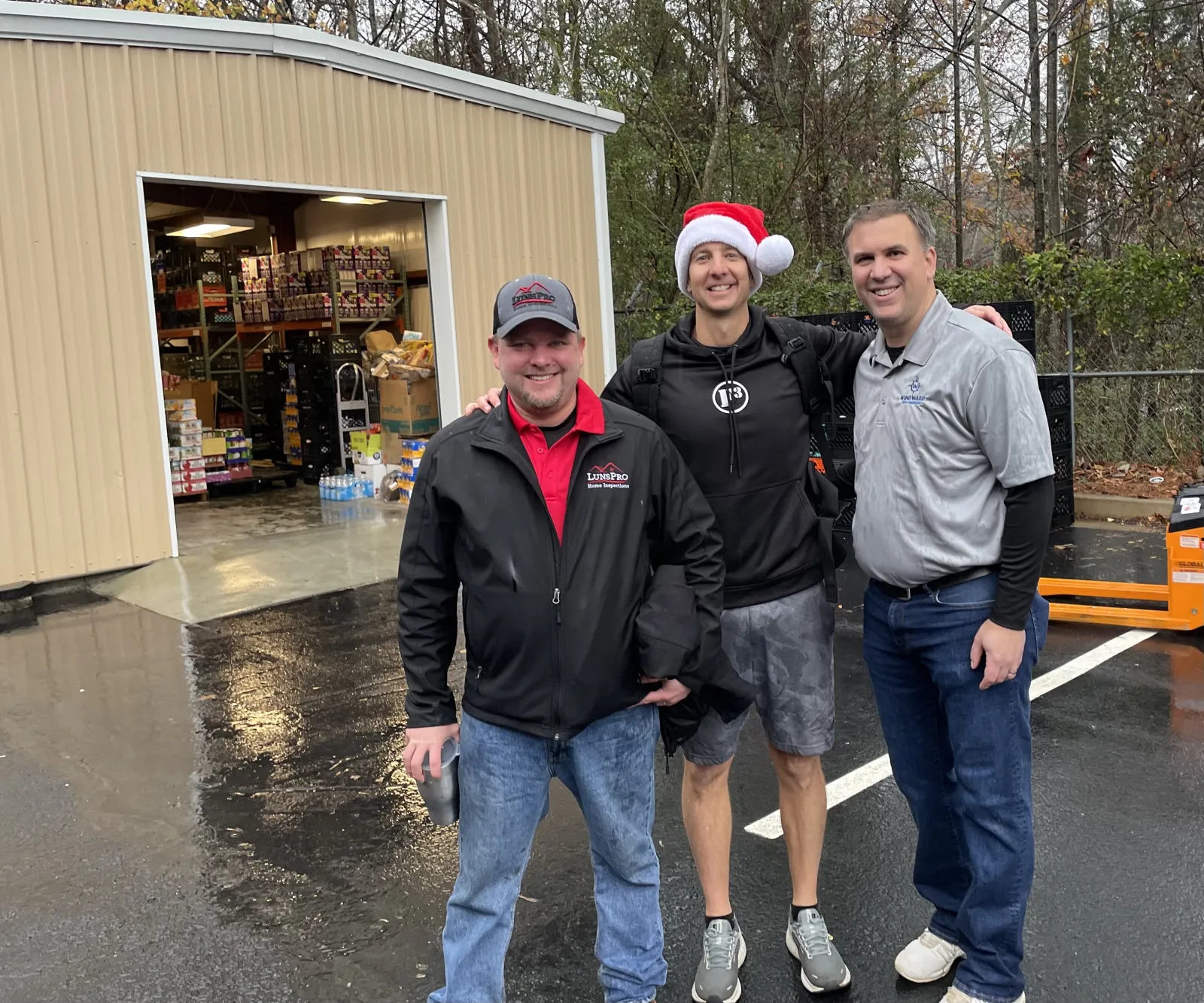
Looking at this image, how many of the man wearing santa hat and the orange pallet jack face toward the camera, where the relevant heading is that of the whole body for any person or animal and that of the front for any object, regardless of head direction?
1

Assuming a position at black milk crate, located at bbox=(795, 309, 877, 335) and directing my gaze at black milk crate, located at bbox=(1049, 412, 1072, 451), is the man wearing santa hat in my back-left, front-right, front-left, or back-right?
back-right

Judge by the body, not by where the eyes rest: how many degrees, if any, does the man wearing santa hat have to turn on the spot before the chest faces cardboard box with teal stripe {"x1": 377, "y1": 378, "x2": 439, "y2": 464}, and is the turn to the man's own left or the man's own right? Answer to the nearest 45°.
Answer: approximately 180°

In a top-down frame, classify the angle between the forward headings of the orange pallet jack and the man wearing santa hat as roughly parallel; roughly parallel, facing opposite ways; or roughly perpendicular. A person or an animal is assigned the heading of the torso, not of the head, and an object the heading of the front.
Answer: roughly perpendicular

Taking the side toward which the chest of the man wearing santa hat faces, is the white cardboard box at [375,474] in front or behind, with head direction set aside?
behind

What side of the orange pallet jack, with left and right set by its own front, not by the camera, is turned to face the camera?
left

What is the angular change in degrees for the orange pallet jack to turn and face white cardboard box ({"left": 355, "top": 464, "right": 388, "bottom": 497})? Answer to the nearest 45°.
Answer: approximately 45° to its right

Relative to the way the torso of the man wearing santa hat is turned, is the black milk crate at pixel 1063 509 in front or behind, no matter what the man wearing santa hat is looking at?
behind

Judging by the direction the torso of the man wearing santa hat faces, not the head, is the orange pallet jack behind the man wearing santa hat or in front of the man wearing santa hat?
behind

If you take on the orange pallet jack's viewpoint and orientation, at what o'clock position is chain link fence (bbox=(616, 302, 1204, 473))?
The chain link fence is roughly at 3 o'clock from the orange pallet jack.

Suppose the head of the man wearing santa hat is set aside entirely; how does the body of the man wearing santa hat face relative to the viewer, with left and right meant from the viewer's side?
facing the viewer

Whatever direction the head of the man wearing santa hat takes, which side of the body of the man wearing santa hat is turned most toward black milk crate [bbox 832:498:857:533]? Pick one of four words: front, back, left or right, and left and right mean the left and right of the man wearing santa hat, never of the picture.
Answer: back

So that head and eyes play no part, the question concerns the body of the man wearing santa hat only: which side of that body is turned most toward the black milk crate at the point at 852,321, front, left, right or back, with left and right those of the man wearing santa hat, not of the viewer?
back

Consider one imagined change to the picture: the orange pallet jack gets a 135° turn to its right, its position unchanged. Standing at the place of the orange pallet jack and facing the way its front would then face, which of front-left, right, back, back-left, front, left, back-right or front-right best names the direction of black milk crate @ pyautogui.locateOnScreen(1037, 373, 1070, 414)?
front-left

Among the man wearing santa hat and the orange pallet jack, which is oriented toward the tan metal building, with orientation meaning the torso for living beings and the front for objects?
the orange pallet jack
